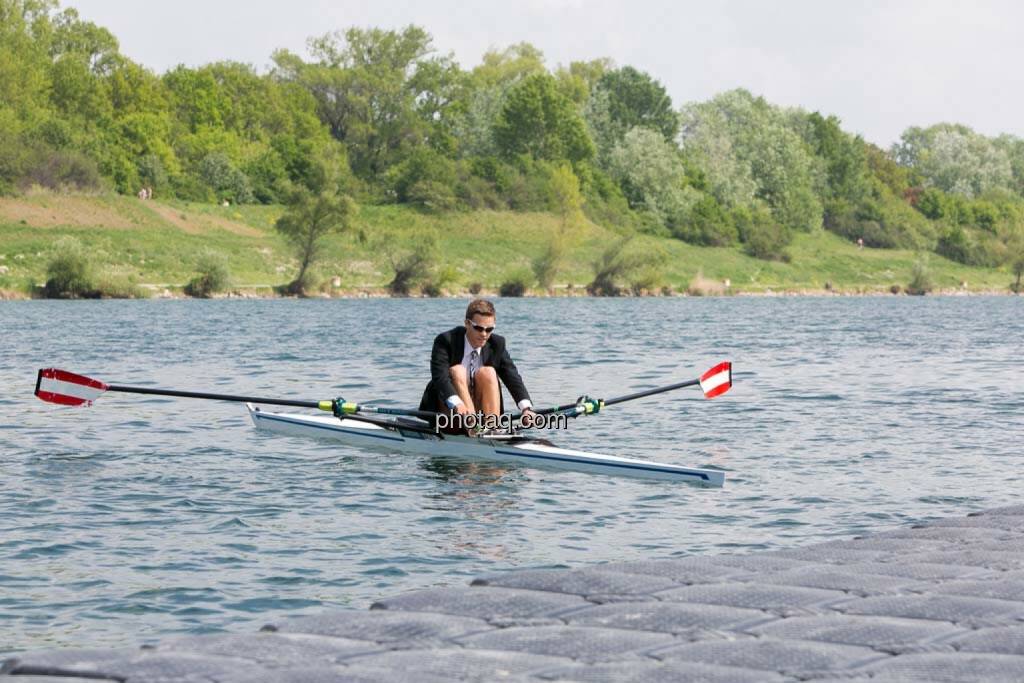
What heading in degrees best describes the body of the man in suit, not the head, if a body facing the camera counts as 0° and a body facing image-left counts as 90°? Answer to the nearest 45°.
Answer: approximately 315°
